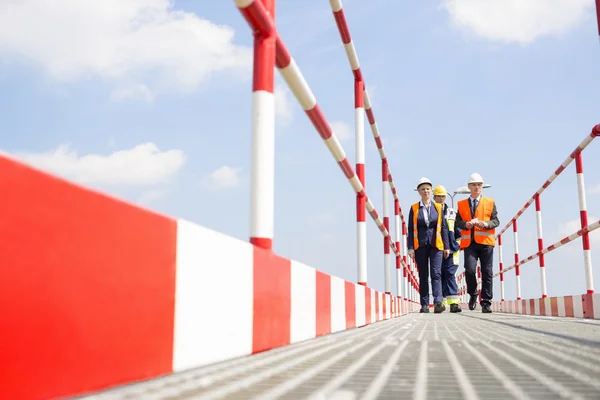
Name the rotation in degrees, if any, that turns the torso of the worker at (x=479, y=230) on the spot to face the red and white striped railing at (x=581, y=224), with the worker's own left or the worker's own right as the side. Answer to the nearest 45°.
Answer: approximately 45° to the worker's own left

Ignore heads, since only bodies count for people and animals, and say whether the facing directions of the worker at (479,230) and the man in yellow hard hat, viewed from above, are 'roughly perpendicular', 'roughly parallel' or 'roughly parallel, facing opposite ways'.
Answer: roughly parallel

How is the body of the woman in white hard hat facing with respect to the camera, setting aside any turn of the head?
toward the camera

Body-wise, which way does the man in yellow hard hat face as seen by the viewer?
toward the camera

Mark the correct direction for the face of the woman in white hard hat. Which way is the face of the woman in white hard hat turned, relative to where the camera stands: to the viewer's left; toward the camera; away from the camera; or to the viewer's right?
toward the camera

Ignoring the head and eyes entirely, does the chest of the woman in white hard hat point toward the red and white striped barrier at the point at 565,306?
no

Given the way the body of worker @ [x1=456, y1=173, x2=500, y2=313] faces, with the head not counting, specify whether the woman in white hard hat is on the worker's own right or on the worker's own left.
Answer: on the worker's own right

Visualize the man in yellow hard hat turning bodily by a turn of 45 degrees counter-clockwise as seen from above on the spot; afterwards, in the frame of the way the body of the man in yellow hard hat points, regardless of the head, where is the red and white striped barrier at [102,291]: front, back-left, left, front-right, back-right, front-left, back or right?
front-right

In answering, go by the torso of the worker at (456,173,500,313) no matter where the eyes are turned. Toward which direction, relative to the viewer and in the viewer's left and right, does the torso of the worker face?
facing the viewer

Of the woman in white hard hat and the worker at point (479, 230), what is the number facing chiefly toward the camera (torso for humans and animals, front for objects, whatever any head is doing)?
2

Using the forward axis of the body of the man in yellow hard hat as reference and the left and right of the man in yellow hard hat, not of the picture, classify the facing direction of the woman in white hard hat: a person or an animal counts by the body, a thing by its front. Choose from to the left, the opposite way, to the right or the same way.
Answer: the same way

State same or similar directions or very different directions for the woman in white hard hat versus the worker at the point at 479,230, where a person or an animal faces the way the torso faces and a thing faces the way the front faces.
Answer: same or similar directions

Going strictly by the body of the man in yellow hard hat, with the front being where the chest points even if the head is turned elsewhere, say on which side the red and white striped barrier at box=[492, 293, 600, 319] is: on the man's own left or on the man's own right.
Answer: on the man's own left
